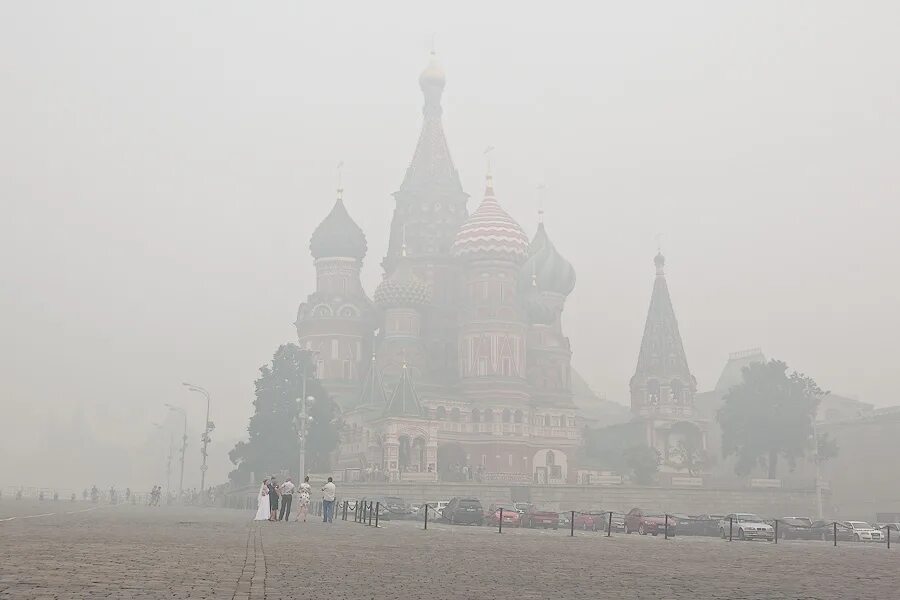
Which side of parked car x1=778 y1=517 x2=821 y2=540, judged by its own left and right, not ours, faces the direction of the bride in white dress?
right

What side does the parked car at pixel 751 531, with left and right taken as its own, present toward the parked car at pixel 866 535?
left

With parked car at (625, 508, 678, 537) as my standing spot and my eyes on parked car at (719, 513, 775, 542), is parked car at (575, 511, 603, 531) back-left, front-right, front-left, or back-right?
back-left

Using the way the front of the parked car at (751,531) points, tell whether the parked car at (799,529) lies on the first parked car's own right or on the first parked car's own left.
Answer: on the first parked car's own left

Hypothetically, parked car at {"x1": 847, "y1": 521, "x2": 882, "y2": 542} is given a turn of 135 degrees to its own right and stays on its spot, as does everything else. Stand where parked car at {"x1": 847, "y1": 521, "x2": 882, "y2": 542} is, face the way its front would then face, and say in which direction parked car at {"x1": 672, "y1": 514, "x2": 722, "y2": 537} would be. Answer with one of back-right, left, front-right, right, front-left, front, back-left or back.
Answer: front-left

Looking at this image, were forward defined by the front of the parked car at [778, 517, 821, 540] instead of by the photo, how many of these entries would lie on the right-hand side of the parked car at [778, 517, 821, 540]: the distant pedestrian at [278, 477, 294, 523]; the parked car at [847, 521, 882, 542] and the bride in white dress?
2
